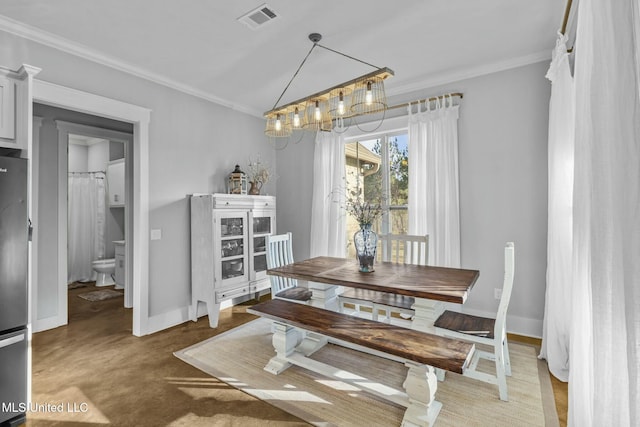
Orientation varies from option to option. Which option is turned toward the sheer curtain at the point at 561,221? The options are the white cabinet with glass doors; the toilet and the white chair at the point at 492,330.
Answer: the white cabinet with glass doors

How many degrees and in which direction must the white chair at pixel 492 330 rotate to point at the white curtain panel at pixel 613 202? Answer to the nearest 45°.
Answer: approximately 90° to its left

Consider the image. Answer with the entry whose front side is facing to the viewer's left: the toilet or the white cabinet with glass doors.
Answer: the toilet

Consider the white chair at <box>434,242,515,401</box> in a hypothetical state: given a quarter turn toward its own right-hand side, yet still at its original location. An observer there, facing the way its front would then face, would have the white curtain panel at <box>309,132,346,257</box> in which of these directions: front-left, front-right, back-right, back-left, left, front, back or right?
front-left

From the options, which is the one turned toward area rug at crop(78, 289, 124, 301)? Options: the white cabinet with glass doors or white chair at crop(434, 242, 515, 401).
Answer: the white chair

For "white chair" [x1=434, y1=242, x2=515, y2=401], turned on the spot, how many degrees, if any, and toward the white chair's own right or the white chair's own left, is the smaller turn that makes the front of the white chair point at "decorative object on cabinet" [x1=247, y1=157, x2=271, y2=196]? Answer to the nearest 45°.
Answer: approximately 45° to the white chair's own right

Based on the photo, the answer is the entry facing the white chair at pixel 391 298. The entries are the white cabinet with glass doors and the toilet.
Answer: the white cabinet with glass doors

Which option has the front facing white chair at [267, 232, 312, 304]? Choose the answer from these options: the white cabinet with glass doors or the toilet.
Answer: the white cabinet with glass doors

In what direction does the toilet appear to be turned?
to the viewer's left

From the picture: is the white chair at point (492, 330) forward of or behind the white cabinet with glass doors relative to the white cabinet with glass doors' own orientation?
forward

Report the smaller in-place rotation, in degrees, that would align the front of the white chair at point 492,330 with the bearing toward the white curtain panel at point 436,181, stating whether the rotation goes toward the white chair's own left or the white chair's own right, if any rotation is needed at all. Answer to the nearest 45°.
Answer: approximately 90° to the white chair's own right

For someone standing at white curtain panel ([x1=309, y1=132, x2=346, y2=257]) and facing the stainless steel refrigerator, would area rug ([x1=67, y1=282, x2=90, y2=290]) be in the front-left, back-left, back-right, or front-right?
front-right

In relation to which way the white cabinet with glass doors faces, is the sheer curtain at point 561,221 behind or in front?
in front

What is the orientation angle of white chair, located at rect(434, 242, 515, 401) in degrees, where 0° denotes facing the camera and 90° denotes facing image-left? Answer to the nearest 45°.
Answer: approximately 90°
